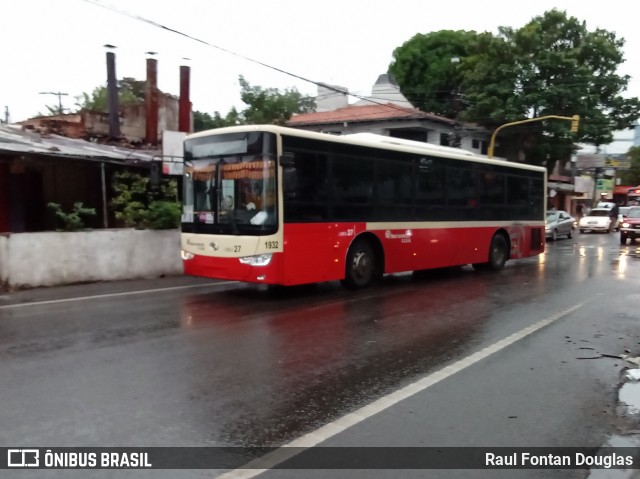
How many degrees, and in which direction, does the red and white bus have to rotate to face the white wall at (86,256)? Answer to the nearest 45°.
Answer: approximately 45° to its right

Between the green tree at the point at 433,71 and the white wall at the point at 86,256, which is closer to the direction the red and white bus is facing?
the white wall

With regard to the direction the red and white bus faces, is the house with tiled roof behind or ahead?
behind

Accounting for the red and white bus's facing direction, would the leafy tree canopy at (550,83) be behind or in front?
behind

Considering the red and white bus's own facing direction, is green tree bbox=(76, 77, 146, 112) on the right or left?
on its right

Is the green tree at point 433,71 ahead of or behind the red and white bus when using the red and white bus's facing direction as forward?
behind

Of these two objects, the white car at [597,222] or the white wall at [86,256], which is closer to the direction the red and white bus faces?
the white wall

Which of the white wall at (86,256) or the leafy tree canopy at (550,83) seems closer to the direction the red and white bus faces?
the white wall

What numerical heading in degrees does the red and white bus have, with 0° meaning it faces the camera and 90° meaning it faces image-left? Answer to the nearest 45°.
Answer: approximately 45°
